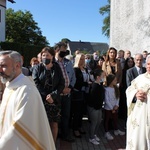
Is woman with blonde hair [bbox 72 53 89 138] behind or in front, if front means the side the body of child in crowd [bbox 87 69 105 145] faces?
behind

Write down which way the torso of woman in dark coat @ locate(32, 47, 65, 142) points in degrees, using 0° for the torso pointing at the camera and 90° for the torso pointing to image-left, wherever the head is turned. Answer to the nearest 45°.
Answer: approximately 0°

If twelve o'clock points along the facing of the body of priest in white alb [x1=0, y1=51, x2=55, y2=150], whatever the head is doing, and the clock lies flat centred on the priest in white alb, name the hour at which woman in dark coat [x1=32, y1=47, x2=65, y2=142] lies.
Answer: The woman in dark coat is roughly at 5 o'clock from the priest in white alb.

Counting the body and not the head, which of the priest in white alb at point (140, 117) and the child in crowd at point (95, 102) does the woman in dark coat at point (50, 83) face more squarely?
the priest in white alb
